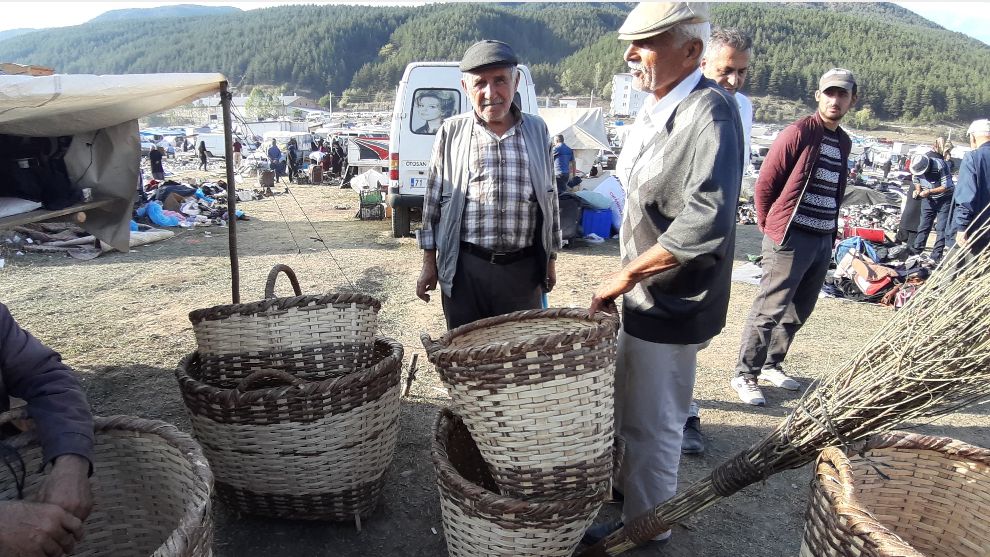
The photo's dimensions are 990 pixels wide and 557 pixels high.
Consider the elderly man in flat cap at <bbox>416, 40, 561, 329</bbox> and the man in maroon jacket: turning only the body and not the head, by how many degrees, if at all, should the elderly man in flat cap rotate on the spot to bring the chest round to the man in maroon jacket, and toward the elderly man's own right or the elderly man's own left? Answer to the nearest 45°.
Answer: approximately 135° to the elderly man's own left

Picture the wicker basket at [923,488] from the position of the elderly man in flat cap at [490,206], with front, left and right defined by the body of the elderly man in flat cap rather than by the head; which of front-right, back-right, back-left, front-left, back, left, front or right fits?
front-left

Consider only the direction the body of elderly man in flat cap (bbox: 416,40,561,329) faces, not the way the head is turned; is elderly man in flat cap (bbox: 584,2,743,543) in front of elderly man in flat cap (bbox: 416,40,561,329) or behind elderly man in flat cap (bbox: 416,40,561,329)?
in front

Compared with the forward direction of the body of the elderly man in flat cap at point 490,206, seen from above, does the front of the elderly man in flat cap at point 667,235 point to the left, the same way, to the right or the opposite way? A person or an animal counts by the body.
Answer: to the right

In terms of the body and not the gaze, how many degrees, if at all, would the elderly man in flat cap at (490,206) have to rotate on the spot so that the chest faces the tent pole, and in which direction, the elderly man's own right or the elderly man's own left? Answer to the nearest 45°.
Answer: approximately 135° to the elderly man's own right

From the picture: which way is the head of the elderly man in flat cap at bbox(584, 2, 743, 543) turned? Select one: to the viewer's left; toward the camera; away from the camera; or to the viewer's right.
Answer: to the viewer's left
